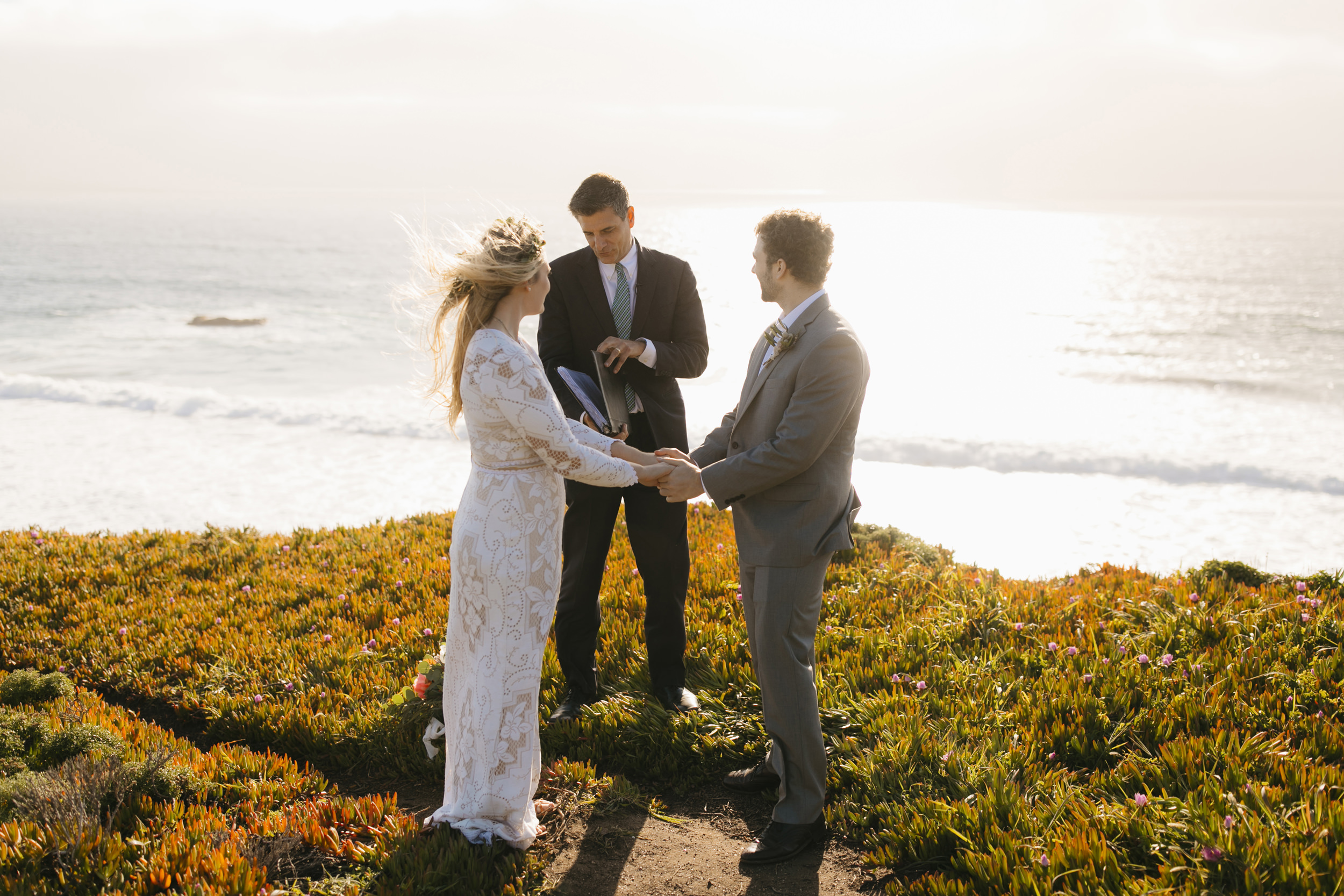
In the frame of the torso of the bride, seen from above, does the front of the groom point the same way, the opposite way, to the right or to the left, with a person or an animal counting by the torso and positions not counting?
the opposite way

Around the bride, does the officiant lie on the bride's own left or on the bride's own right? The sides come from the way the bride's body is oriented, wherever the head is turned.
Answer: on the bride's own left

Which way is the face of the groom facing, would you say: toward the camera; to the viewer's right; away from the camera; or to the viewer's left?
to the viewer's left

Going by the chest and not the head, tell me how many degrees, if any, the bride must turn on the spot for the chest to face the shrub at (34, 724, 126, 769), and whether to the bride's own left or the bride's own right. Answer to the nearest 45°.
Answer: approximately 135° to the bride's own left

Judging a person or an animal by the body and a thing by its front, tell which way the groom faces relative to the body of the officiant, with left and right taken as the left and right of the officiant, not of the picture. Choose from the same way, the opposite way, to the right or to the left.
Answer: to the right

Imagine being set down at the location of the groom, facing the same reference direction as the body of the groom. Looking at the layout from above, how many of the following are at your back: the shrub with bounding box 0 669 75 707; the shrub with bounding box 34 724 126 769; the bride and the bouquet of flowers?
0

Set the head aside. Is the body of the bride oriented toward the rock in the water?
no

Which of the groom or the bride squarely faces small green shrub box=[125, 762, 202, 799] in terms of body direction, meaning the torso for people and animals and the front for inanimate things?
the groom

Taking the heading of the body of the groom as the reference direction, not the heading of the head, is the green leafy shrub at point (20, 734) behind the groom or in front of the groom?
in front

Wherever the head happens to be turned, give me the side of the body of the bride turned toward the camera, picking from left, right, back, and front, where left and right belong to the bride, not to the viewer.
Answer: right

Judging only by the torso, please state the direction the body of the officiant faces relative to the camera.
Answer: toward the camera

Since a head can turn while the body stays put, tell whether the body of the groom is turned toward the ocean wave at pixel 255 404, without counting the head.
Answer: no

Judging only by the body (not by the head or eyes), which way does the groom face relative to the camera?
to the viewer's left

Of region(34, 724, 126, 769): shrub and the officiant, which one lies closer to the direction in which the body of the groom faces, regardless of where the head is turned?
the shrub

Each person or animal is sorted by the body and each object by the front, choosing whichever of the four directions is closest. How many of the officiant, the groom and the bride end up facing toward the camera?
1
